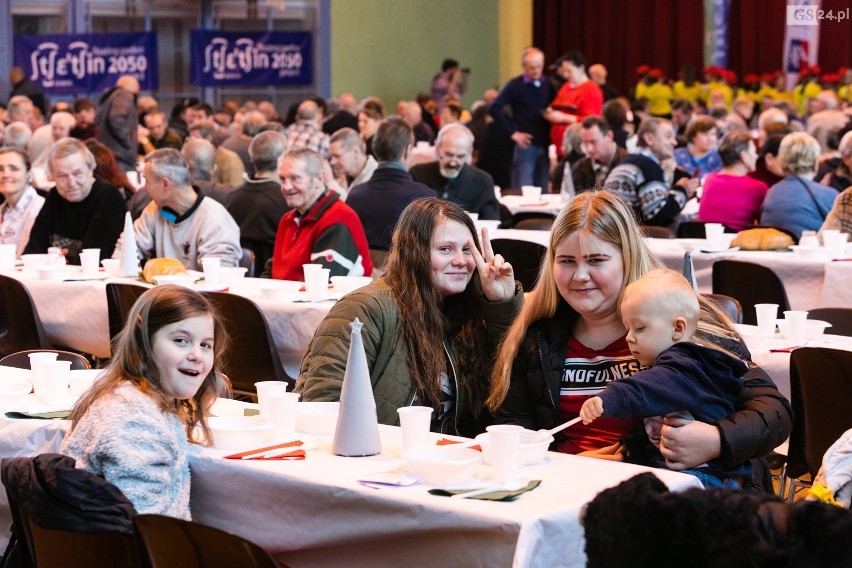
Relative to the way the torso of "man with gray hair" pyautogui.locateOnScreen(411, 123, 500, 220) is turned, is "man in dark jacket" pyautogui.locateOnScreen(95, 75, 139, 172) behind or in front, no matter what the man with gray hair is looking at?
behind

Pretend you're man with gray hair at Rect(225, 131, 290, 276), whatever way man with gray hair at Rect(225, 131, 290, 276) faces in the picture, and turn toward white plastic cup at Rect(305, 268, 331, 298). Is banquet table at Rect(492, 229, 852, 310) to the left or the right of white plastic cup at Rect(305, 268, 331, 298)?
left

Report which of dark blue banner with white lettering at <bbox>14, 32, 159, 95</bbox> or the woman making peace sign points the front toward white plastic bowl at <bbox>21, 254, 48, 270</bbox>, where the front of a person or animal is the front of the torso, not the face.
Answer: the dark blue banner with white lettering

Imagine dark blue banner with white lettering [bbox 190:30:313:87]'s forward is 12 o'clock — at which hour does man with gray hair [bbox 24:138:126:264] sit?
The man with gray hair is roughly at 12 o'clock from the dark blue banner with white lettering.

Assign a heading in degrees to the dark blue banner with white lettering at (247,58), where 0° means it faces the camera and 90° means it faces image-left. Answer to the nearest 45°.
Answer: approximately 0°

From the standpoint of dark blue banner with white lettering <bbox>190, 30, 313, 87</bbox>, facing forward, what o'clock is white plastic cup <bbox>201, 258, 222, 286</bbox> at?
The white plastic cup is roughly at 12 o'clock from the dark blue banner with white lettering.

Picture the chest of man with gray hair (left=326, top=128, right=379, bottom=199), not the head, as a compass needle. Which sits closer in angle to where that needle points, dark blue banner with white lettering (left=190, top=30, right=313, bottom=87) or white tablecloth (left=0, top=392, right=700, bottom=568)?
the white tablecloth

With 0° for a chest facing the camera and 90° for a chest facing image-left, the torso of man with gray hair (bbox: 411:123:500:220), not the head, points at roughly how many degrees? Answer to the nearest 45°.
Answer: approximately 0°

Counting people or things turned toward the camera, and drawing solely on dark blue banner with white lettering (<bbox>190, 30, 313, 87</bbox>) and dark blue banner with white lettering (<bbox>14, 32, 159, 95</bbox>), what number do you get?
2

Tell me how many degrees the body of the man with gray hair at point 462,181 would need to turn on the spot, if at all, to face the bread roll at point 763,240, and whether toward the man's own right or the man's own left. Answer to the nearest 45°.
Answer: approximately 45° to the man's own left

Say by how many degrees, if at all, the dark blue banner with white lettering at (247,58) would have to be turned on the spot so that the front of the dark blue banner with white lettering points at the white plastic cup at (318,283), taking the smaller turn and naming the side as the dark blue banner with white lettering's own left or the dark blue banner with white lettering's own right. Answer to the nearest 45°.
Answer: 0° — it already faces it

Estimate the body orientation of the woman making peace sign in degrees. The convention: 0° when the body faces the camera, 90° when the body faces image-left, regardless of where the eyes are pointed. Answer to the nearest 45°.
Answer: approximately 315°
